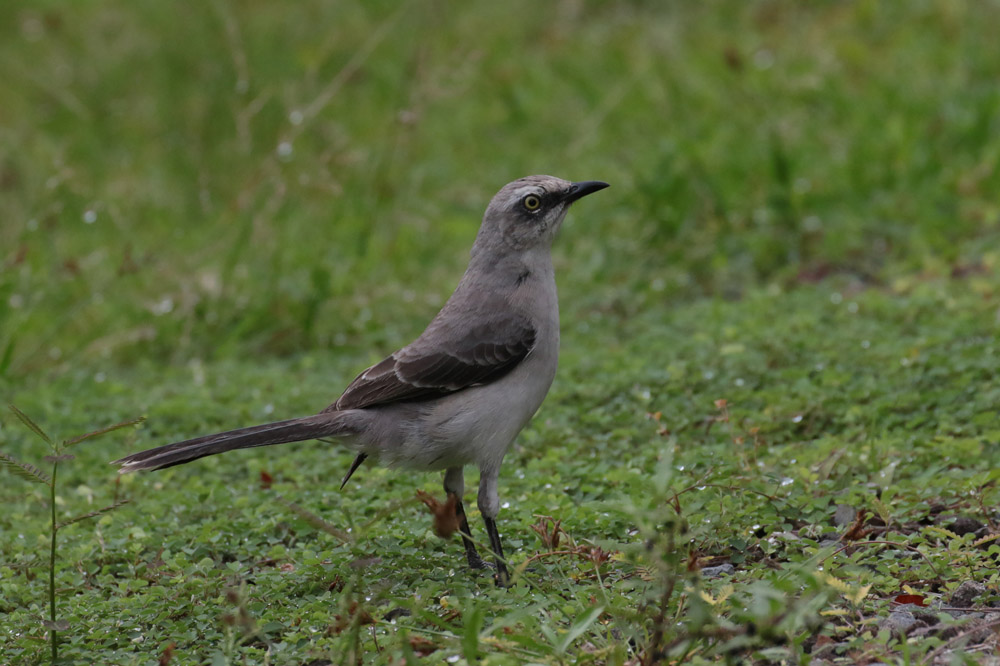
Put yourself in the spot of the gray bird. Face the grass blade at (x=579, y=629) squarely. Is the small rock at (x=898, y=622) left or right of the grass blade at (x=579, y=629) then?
left

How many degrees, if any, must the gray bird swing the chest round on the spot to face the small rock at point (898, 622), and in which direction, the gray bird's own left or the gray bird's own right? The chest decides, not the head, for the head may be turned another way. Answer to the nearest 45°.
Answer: approximately 45° to the gray bird's own right

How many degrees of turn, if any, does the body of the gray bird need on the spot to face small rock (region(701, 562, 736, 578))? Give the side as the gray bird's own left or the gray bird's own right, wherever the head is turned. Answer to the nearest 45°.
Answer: approximately 45° to the gray bird's own right

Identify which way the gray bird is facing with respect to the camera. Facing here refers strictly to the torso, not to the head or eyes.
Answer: to the viewer's right

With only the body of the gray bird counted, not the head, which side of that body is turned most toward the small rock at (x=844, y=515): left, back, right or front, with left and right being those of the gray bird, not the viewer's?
front

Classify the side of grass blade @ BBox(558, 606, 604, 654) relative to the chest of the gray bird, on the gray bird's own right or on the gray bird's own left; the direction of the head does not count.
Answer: on the gray bird's own right

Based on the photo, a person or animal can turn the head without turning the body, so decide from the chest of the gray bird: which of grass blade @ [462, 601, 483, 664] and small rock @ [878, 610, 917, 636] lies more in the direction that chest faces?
the small rock

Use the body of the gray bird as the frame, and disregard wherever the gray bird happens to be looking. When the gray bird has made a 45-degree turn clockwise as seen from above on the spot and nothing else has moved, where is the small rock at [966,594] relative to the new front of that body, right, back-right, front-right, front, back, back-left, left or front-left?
front

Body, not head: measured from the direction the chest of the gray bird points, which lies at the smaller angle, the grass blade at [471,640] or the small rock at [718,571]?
the small rock

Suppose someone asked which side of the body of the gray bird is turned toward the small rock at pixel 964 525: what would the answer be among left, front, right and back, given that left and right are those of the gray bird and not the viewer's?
front

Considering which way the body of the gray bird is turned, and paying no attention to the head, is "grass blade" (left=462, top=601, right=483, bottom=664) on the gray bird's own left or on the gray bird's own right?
on the gray bird's own right
